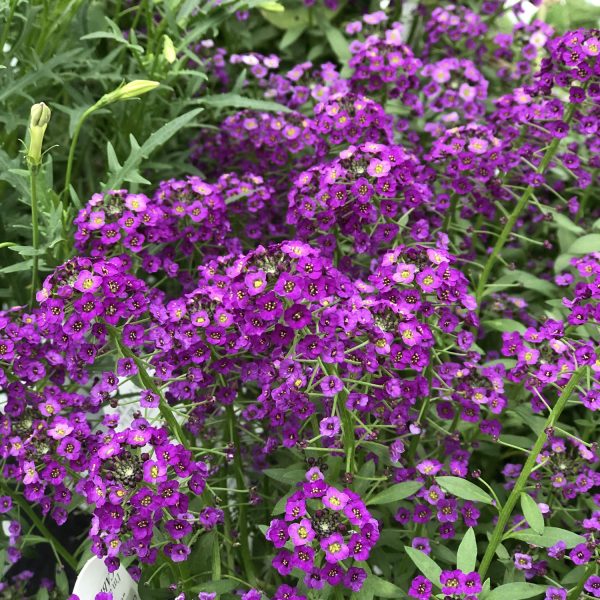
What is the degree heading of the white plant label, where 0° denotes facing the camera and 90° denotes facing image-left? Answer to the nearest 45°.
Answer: approximately 0°
